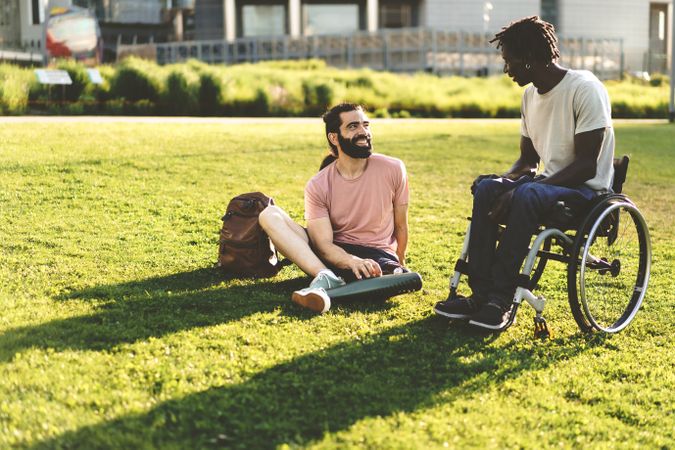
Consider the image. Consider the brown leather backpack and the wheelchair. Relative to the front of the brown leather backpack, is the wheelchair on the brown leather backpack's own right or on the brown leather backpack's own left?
on the brown leather backpack's own left

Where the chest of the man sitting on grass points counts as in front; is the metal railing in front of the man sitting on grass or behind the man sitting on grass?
behind

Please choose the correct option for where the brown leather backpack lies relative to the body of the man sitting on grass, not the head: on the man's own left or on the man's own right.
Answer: on the man's own right

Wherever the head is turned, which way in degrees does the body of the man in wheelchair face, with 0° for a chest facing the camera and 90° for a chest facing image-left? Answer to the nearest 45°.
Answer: approximately 45°

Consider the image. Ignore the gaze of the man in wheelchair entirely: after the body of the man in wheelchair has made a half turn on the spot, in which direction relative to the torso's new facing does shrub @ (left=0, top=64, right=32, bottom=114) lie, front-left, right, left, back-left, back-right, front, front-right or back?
left

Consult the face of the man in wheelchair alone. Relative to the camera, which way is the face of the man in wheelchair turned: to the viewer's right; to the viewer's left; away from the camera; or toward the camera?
to the viewer's left

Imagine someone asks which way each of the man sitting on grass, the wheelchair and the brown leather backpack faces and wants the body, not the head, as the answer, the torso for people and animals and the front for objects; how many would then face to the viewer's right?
0

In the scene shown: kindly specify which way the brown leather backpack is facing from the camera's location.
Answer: facing the viewer and to the left of the viewer

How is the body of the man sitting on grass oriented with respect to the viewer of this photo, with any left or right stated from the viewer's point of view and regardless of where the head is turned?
facing the viewer

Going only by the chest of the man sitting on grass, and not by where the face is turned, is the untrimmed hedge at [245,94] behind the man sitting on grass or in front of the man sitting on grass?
behind

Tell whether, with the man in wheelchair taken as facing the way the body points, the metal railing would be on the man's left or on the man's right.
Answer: on the man's right

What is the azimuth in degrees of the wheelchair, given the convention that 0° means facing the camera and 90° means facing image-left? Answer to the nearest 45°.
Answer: approximately 45°

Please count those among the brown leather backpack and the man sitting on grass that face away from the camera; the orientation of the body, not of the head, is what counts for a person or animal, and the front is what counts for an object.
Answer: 0

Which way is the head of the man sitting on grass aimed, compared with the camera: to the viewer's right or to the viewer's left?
to the viewer's right

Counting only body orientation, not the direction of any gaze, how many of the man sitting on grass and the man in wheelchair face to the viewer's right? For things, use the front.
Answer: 0

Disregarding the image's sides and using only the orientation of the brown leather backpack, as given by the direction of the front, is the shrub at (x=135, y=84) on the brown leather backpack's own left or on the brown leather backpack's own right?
on the brown leather backpack's own right
